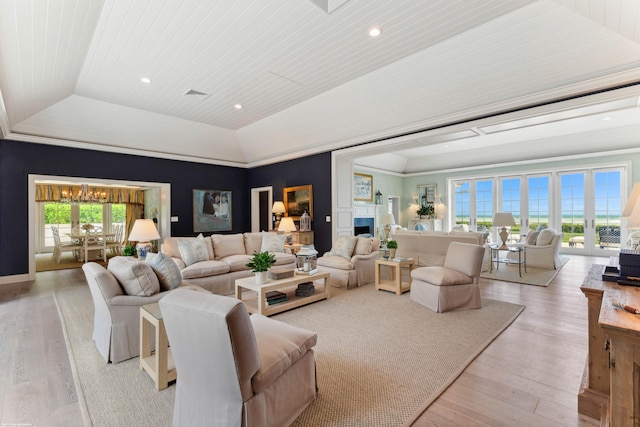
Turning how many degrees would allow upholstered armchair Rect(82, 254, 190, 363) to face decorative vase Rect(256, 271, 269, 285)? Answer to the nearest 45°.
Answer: approximately 45° to its right

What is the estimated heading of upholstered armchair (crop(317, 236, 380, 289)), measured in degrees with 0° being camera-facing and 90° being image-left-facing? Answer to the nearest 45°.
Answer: approximately 45°

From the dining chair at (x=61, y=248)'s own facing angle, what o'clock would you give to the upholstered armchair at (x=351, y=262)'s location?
The upholstered armchair is roughly at 2 o'clock from the dining chair.

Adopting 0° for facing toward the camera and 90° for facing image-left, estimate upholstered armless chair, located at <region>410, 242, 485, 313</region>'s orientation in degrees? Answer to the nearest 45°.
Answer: approximately 45°

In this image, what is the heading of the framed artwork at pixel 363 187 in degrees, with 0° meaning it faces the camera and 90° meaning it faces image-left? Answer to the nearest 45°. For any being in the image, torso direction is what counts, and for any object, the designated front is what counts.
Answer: approximately 315°

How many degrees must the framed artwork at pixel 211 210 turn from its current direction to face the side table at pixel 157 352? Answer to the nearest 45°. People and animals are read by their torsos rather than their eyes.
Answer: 0° — it already faces it

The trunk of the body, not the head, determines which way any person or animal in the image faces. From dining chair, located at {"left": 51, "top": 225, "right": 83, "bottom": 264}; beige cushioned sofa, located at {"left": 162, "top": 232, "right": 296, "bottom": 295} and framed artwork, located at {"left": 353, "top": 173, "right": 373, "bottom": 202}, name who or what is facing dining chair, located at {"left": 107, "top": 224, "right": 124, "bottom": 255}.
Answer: dining chair, located at {"left": 51, "top": 225, "right": 83, "bottom": 264}

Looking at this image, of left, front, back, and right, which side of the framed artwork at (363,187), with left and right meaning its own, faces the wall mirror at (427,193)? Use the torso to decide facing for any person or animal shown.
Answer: left

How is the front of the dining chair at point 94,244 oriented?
away from the camera

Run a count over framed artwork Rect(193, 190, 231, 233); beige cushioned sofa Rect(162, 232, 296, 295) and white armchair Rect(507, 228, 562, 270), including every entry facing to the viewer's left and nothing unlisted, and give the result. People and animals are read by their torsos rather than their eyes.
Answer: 1

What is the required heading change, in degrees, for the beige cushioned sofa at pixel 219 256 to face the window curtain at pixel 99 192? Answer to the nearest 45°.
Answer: approximately 180°

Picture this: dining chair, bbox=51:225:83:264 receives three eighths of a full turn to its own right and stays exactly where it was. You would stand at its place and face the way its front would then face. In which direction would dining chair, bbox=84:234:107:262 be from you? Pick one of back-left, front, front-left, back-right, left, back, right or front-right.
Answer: left

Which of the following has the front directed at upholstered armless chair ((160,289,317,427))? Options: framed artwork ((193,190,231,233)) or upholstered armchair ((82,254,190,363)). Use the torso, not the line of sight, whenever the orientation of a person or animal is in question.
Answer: the framed artwork

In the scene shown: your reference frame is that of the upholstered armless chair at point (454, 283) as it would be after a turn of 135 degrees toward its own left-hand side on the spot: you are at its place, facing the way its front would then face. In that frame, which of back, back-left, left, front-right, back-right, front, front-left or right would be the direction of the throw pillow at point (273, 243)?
back

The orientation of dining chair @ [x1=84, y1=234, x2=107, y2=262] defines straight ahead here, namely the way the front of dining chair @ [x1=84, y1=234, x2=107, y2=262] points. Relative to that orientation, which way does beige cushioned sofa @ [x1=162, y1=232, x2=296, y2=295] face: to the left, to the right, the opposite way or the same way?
the opposite way

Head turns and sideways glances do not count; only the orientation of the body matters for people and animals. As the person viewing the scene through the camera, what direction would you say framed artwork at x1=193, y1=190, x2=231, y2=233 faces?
facing the viewer

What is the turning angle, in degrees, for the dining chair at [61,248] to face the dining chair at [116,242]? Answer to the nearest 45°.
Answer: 0° — it already faces it
